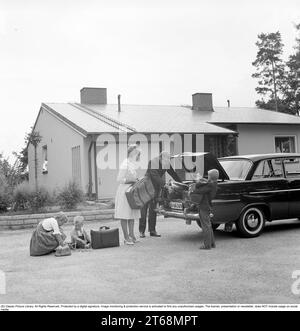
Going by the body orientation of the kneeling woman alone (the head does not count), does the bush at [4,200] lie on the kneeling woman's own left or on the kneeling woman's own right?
on the kneeling woman's own left

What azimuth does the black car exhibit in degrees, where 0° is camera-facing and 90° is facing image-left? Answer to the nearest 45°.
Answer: approximately 225°

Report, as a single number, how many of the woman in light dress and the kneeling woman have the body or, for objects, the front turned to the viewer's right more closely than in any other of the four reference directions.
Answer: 2

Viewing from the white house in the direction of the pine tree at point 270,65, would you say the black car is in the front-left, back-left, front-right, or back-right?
back-right

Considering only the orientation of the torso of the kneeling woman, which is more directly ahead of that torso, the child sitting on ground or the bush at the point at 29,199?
the child sitting on ground

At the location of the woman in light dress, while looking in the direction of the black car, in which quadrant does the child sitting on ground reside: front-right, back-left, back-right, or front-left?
back-left

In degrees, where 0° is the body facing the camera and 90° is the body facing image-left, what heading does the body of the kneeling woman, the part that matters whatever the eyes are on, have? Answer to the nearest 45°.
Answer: approximately 270°

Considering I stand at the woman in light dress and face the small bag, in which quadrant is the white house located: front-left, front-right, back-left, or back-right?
back-right

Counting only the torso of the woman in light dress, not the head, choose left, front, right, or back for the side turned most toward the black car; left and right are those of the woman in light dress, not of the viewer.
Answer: front

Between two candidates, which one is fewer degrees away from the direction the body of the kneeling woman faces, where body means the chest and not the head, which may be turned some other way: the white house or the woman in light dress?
the woman in light dress

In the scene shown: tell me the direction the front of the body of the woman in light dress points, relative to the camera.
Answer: to the viewer's right

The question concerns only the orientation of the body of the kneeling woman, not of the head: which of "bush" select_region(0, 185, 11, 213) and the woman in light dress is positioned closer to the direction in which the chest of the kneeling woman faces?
the woman in light dress

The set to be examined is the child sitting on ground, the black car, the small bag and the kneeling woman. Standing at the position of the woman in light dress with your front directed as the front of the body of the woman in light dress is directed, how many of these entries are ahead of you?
1

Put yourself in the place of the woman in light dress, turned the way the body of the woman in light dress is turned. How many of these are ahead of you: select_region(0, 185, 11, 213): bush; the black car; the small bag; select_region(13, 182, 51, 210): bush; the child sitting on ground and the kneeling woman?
1

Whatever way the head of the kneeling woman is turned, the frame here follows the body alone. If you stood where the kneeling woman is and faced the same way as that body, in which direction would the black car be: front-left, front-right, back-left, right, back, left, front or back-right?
front

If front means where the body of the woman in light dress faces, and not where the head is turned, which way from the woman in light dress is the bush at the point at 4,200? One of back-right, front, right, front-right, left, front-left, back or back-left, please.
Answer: back-left
